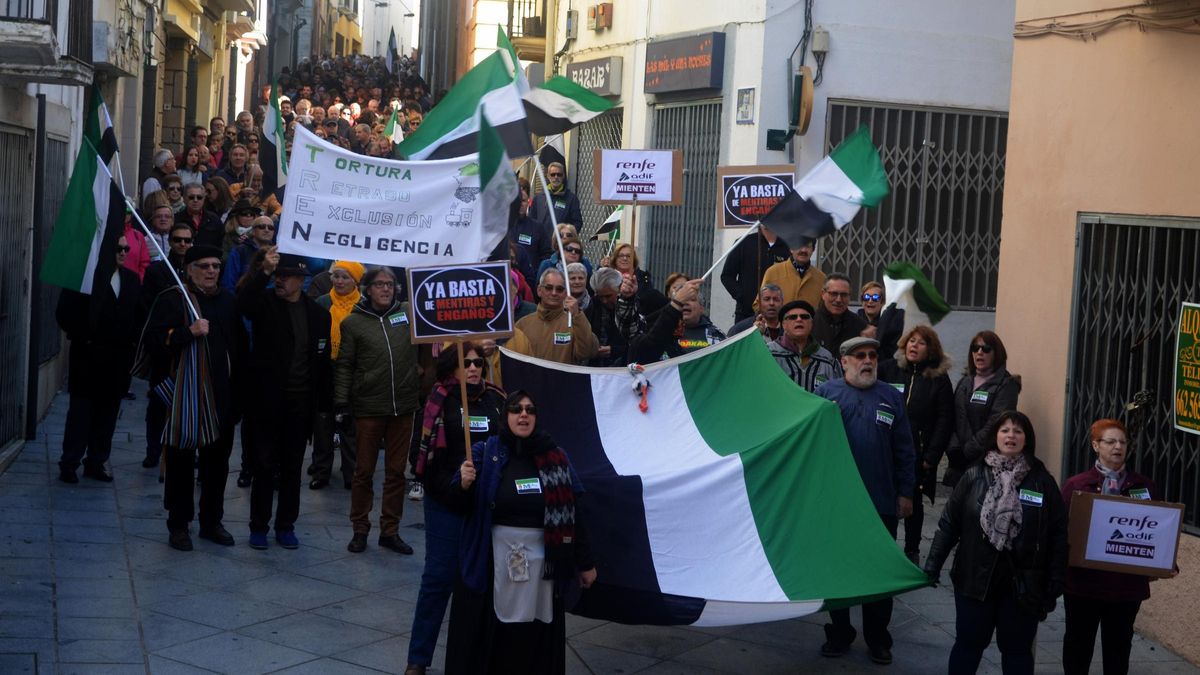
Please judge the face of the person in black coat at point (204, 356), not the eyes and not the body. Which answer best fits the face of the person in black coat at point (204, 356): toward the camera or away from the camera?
toward the camera

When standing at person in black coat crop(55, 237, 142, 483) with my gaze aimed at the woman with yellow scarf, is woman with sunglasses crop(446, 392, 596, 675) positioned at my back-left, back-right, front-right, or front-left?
front-right

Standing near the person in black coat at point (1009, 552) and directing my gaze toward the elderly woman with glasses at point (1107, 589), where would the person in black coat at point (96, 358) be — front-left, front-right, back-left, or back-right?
back-left

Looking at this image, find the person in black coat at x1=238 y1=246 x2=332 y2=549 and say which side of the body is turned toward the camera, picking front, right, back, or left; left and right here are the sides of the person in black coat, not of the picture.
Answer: front

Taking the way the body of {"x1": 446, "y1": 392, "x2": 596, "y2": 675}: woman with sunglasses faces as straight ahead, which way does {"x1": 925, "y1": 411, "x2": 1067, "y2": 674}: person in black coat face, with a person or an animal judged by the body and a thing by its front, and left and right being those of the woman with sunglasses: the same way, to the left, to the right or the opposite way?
the same way

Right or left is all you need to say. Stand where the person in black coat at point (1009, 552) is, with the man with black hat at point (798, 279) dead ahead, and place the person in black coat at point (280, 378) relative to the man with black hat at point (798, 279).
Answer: left

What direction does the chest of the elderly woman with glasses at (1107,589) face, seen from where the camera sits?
toward the camera

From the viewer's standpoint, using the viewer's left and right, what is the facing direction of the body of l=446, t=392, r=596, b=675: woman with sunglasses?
facing the viewer

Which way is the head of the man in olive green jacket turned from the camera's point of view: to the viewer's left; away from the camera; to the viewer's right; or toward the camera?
toward the camera

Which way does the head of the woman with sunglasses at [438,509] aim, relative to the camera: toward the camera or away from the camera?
toward the camera

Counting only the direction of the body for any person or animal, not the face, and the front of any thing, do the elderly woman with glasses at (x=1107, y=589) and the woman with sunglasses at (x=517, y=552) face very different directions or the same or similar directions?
same or similar directions

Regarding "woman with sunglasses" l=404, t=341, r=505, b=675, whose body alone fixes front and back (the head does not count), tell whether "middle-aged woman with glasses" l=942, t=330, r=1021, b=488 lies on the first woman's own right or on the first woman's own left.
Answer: on the first woman's own left

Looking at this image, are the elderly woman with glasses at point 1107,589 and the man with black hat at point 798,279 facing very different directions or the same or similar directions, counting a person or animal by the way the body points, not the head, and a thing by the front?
same or similar directions

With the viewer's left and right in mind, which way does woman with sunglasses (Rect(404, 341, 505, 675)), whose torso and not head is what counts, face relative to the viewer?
facing the viewer and to the right of the viewer

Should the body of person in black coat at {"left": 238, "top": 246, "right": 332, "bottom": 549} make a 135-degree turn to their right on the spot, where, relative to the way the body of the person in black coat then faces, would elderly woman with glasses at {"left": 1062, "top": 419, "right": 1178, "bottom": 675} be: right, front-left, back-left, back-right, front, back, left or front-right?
back

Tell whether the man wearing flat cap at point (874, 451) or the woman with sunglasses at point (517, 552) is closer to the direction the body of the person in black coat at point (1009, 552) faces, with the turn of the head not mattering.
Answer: the woman with sunglasses

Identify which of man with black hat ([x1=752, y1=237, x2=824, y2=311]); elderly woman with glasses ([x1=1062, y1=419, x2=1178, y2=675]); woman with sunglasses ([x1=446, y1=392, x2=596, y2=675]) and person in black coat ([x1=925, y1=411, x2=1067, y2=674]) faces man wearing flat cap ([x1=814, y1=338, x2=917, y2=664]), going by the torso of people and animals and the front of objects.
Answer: the man with black hat

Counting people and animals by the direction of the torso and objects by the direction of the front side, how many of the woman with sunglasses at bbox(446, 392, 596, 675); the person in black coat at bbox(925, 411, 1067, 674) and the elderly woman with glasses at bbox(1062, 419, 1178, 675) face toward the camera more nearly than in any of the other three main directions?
3

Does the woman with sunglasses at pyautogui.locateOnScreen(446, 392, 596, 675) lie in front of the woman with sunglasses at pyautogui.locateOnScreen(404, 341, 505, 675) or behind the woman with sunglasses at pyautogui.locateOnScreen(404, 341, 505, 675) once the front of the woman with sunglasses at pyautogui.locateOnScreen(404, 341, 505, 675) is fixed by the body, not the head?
in front
